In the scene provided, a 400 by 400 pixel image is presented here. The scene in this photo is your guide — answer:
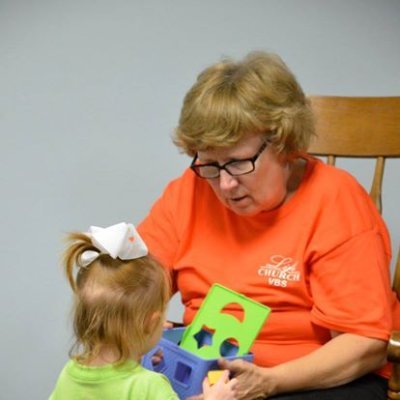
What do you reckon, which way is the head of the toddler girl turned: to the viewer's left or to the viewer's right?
to the viewer's right

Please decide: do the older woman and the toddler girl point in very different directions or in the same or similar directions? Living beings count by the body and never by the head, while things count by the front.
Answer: very different directions

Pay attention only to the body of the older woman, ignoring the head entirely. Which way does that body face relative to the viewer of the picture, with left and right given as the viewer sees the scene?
facing the viewer and to the left of the viewer

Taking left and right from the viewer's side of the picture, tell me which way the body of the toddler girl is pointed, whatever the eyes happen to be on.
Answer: facing away from the viewer and to the right of the viewer

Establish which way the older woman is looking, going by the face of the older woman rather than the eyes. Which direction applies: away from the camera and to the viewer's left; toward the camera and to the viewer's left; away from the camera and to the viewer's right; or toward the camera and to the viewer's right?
toward the camera and to the viewer's left

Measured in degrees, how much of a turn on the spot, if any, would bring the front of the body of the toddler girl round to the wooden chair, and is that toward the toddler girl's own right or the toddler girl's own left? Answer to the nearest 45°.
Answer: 0° — they already face it

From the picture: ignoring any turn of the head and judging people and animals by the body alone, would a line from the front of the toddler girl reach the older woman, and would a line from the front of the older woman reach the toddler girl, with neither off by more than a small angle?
yes
